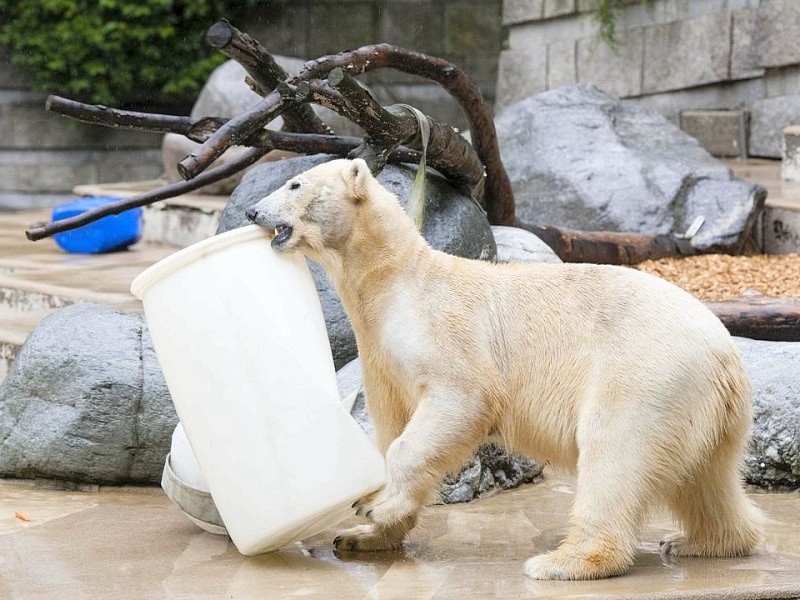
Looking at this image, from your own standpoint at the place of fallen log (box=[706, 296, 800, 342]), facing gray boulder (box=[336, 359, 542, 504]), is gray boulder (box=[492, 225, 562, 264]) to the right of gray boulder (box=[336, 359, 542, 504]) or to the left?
right

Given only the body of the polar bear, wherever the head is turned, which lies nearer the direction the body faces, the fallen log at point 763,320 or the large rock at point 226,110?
the large rock

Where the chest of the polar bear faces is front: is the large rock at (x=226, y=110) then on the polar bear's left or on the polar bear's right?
on the polar bear's right

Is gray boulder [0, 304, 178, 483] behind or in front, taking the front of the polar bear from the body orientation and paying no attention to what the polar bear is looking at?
in front

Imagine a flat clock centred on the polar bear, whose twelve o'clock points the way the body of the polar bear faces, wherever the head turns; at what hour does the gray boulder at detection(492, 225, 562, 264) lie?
The gray boulder is roughly at 3 o'clock from the polar bear.

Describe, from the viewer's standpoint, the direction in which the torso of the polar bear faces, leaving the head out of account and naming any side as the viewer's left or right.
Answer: facing to the left of the viewer

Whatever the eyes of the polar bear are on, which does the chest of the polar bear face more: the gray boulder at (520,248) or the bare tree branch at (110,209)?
the bare tree branch

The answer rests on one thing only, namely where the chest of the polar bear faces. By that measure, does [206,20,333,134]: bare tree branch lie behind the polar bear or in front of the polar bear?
in front

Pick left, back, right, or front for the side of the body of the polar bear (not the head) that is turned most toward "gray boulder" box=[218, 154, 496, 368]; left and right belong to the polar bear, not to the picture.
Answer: right

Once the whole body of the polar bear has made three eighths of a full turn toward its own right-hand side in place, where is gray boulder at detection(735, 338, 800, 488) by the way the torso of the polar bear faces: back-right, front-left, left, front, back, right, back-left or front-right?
front

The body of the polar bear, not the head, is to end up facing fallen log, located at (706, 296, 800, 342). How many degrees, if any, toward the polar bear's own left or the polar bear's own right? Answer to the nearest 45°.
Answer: approximately 135° to the polar bear's own right

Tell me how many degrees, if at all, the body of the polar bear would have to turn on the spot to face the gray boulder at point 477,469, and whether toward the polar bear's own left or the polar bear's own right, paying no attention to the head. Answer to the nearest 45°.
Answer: approximately 90° to the polar bear's own right
